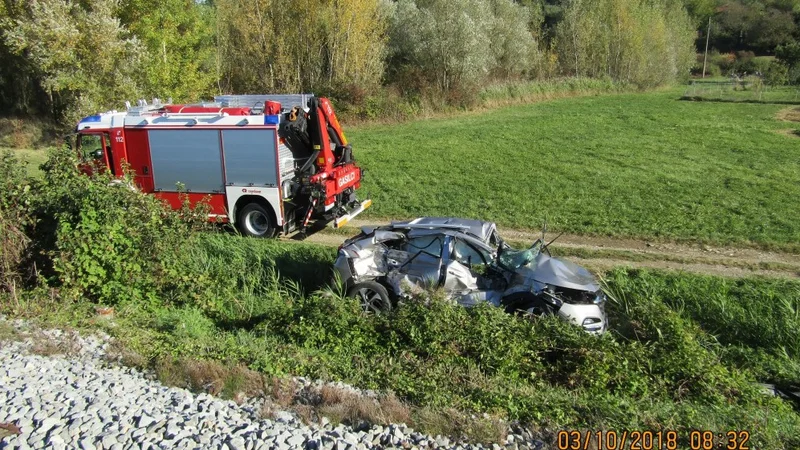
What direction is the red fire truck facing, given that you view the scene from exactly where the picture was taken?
facing away from the viewer and to the left of the viewer

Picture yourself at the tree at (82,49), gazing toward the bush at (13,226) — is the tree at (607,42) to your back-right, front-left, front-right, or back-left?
back-left

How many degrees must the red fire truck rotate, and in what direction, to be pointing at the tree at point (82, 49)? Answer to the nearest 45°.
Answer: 0° — it already faces it

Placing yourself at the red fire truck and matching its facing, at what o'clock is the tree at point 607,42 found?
The tree is roughly at 3 o'clock from the red fire truck.

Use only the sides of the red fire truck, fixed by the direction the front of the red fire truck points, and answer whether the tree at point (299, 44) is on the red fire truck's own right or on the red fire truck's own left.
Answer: on the red fire truck's own right

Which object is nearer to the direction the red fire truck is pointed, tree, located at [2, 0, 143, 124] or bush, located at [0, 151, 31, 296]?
the tree

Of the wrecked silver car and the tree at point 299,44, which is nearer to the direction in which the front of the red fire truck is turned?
the tree

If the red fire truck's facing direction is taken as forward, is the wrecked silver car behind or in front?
behind

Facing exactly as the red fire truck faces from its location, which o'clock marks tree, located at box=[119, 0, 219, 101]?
The tree is roughly at 1 o'clock from the red fire truck.
